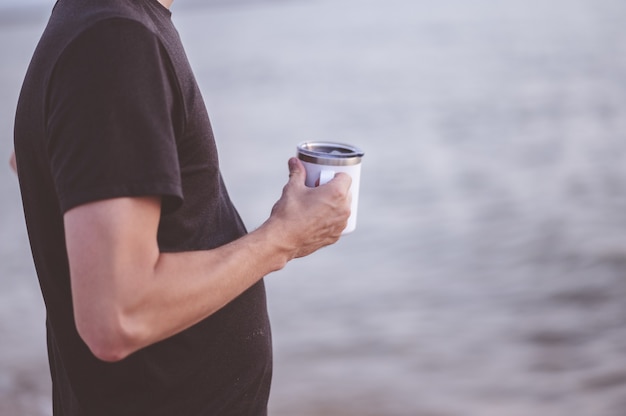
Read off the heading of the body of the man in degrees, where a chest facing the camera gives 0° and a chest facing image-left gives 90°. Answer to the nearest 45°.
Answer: approximately 270°
